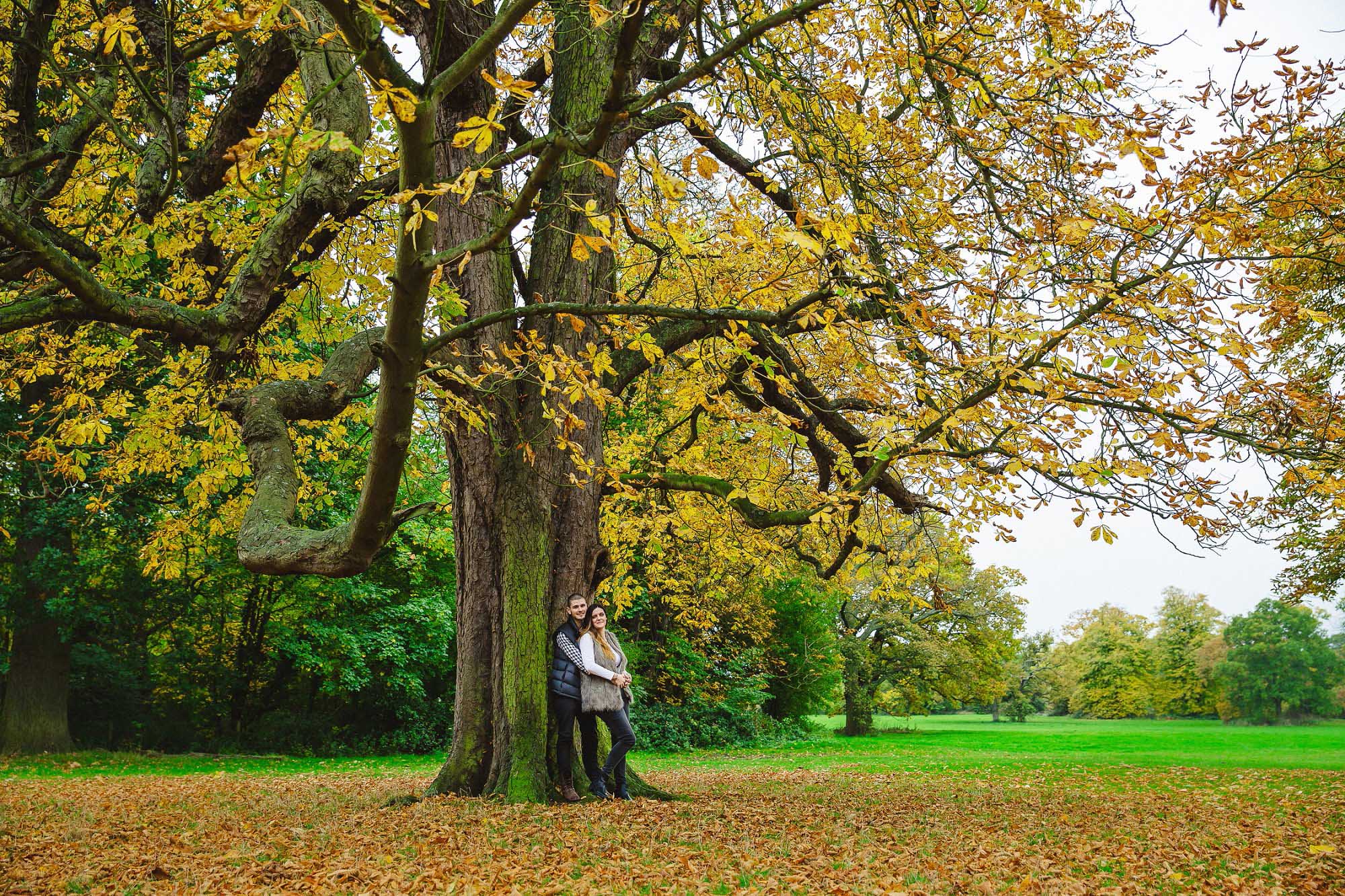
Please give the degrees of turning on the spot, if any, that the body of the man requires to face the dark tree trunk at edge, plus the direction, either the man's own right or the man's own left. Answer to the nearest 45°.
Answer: approximately 180°

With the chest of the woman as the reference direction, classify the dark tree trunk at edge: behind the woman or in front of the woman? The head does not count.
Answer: behind

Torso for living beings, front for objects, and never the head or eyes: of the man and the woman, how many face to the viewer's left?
0

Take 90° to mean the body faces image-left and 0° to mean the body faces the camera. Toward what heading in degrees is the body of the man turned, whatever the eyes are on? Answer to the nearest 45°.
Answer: approximately 315°

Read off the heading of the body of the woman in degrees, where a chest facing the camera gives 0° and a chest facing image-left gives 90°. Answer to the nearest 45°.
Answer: approximately 315°
